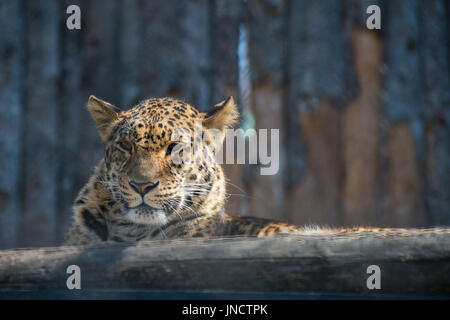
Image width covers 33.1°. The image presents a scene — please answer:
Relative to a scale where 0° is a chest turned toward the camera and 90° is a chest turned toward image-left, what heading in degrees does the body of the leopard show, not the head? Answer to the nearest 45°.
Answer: approximately 45°
